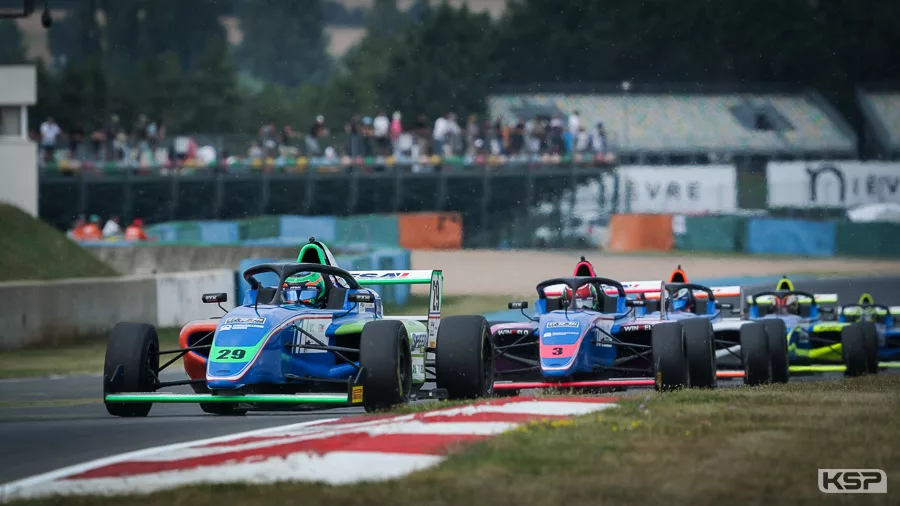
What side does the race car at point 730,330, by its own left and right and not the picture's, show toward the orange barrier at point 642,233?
back

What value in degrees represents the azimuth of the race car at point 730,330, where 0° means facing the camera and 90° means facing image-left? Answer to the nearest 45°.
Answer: approximately 0°

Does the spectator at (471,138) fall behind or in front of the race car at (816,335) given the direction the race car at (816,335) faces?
behind

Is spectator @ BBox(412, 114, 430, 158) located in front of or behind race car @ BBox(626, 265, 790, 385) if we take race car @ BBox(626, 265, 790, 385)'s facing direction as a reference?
behind

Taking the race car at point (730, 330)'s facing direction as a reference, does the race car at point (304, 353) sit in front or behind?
in front

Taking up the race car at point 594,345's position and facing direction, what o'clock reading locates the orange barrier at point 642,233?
The orange barrier is roughly at 6 o'clock from the race car.

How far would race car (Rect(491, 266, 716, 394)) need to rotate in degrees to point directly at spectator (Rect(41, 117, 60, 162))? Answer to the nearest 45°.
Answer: approximately 135° to its right

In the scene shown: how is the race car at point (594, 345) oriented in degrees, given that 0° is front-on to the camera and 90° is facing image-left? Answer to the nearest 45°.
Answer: approximately 0°

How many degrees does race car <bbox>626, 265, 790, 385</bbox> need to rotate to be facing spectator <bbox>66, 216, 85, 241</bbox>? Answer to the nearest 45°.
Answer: approximately 135° to its right

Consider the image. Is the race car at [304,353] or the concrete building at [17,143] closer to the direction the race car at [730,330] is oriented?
the race car

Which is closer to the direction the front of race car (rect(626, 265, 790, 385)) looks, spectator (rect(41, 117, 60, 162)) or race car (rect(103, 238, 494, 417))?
the race car
